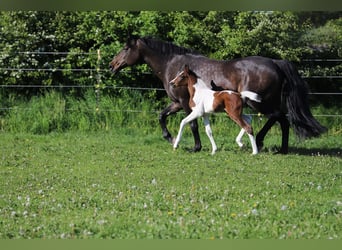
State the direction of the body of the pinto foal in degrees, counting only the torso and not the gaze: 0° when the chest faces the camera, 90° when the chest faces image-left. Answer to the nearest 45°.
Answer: approximately 90°

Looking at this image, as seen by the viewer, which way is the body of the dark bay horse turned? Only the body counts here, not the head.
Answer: to the viewer's left
